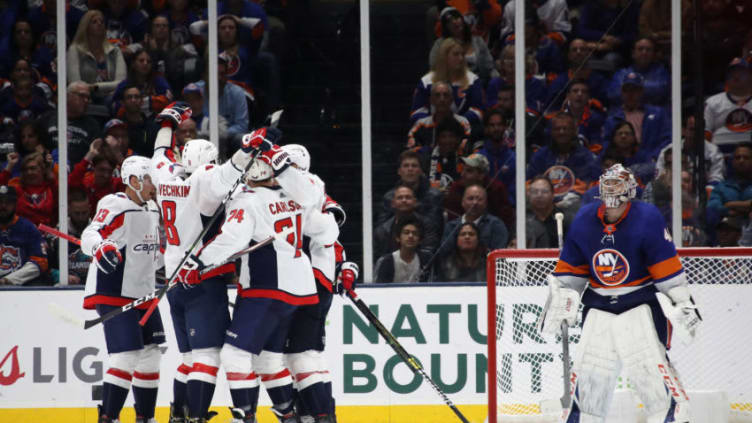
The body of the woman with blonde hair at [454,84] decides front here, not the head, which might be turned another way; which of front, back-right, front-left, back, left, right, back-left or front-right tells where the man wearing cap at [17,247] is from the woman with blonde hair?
right

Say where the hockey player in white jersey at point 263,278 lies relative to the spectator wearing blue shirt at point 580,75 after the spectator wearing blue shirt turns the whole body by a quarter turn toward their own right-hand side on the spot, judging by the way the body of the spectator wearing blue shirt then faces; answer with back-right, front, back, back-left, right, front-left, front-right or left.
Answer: front-left

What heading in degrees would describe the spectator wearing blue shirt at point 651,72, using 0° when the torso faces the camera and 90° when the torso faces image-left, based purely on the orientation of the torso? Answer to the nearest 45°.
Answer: approximately 0°

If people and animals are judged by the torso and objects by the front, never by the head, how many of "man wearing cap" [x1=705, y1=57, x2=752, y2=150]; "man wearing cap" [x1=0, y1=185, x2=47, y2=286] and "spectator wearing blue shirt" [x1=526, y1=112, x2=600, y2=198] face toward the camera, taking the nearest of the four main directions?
3

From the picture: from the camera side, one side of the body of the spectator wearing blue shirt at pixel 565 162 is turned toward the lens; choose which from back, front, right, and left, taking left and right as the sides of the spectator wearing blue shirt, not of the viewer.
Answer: front

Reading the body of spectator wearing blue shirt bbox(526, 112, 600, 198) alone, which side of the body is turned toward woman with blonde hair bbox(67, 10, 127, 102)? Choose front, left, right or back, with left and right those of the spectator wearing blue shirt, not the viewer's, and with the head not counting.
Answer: right

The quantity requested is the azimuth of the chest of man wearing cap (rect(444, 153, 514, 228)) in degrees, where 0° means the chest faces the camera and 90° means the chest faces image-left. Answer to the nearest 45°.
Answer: approximately 0°
